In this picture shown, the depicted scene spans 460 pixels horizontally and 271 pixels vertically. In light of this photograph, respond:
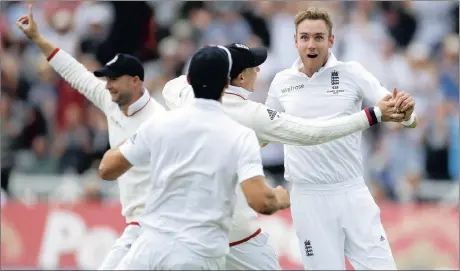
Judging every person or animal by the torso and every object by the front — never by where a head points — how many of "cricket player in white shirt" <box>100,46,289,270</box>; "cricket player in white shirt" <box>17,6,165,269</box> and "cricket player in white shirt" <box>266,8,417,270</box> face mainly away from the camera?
1

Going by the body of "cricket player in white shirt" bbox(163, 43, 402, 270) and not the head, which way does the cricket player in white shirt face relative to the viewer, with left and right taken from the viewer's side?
facing away from the viewer and to the right of the viewer

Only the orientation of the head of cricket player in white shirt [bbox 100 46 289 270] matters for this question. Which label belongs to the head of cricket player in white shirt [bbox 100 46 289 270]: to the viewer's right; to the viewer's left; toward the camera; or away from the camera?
away from the camera

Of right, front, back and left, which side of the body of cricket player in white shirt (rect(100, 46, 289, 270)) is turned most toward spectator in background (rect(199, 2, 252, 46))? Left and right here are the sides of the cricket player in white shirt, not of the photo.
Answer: front

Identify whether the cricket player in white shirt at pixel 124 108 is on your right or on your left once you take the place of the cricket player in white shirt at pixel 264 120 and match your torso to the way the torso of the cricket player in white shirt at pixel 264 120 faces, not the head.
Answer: on your left

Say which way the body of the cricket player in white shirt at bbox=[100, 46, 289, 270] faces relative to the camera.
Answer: away from the camera

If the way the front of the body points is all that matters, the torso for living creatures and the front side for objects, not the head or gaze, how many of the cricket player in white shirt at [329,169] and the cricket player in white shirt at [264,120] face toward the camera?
1

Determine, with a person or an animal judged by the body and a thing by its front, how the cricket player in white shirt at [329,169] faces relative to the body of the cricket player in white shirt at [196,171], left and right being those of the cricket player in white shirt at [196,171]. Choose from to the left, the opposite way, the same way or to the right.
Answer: the opposite way

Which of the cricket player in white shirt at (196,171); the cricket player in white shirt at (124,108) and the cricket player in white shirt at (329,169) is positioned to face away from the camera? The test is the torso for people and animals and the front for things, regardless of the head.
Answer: the cricket player in white shirt at (196,171)

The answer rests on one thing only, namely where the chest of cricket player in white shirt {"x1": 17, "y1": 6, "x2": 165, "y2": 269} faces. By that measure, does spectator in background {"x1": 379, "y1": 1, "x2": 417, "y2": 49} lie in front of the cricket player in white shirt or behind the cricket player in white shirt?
behind
